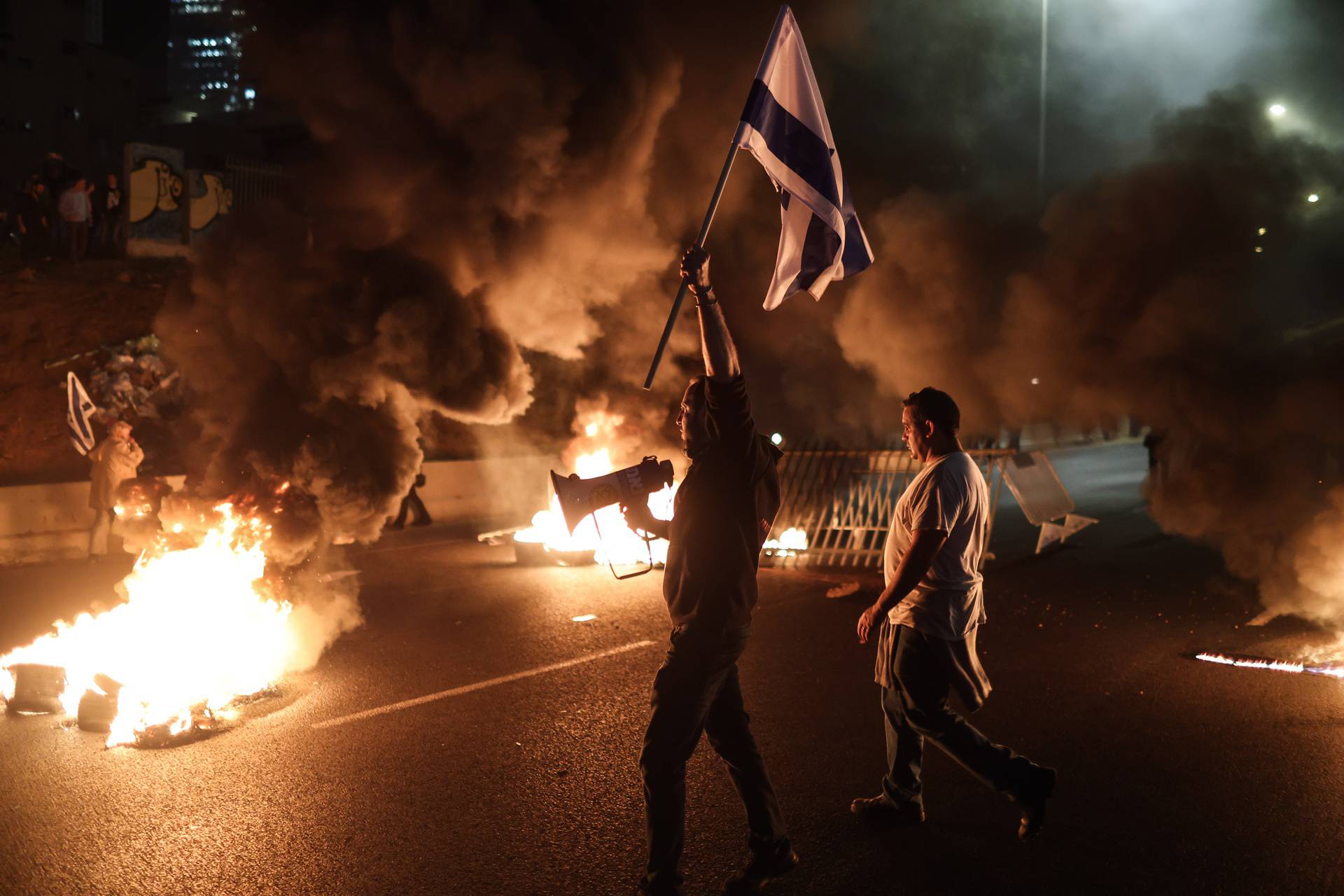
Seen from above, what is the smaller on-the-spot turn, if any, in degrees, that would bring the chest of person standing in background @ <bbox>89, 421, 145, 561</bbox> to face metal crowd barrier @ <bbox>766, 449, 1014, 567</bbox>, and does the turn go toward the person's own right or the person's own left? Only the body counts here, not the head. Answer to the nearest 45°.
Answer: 0° — they already face it

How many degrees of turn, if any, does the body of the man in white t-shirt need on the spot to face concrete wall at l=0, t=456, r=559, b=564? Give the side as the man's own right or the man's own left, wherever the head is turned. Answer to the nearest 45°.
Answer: approximately 45° to the man's own right

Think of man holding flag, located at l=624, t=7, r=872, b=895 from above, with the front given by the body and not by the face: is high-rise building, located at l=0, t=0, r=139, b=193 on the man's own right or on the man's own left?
on the man's own right

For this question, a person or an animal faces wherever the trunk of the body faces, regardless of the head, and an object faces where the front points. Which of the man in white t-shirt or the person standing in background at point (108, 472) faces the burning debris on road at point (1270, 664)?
the person standing in background

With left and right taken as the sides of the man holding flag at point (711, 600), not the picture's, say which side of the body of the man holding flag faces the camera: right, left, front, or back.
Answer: left

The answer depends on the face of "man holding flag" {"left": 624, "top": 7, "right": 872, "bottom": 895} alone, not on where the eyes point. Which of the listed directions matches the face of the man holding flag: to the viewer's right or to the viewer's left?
to the viewer's left

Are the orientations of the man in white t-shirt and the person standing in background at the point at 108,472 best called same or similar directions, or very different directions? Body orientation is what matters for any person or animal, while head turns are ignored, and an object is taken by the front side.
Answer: very different directions

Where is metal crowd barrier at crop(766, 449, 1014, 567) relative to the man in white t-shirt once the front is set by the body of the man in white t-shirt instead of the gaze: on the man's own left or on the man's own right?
on the man's own right

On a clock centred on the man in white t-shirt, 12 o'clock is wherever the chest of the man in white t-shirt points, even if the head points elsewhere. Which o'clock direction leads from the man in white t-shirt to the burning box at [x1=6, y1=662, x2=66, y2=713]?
The burning box is roughly at 12 o'clock from the man in white t-shirt.

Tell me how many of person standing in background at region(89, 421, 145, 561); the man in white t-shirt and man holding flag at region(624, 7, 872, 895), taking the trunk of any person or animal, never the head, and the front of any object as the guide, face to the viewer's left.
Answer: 2

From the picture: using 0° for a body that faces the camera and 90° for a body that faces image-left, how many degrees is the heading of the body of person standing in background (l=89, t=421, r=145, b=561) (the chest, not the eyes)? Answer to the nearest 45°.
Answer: approximately 315°

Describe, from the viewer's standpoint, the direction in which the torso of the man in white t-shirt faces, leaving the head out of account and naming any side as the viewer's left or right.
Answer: facing to the left of the viewer
